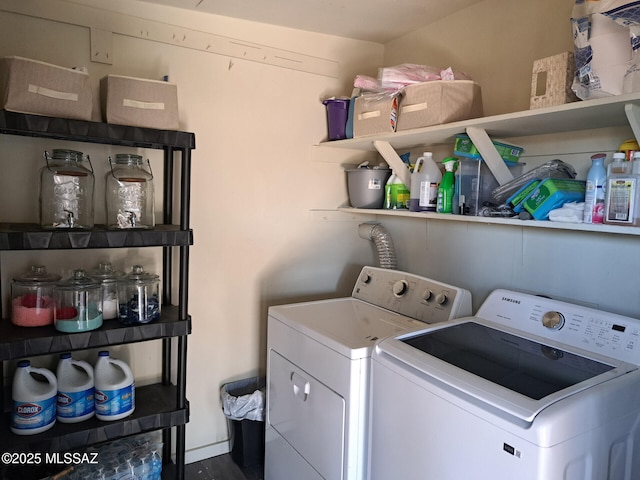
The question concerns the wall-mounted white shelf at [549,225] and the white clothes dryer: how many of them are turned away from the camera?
0

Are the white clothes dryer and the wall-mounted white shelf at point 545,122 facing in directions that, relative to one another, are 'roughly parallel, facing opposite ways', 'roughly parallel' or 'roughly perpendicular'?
roughly parallel

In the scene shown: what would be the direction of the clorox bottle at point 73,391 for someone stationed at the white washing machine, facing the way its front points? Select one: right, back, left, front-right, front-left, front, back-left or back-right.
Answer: front-right

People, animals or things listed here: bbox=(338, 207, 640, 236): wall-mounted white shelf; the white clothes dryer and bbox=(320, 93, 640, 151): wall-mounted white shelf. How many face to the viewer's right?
0

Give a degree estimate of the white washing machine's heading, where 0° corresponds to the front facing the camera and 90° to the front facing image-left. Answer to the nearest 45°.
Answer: approximately 45°

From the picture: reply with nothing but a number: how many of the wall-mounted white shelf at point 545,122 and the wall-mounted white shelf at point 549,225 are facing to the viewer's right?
0

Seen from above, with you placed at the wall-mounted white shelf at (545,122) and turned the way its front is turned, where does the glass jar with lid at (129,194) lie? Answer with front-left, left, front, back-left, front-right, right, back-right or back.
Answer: front-right

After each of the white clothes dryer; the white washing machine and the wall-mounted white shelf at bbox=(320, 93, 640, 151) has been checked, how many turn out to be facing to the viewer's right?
0

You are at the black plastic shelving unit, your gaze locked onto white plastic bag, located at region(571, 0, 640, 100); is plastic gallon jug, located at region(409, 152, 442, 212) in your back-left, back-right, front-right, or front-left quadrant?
front-left

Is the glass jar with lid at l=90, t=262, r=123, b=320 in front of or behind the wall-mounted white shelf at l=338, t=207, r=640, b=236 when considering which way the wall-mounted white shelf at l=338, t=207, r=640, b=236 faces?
in front

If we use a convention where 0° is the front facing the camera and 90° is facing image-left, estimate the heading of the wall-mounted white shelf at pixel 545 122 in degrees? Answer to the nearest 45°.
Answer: approximately 45°

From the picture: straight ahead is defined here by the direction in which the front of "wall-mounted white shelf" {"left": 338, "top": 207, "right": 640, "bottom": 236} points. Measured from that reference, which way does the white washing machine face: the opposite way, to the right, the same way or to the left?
the same way

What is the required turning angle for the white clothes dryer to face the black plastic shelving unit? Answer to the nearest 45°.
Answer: approximately 45° to its right

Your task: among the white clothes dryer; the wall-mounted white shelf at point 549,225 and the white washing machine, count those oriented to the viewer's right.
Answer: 0

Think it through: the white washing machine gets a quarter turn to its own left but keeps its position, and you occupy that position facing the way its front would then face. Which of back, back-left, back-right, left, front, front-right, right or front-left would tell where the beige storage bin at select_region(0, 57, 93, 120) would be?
back-right

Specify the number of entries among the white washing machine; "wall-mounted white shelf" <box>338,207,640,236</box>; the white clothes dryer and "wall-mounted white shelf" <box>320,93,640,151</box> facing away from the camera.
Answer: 0

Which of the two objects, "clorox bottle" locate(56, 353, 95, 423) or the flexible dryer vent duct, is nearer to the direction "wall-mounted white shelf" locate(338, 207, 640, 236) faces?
the clorox bottle

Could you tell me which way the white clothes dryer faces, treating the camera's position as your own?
facing the viewer and to the left of the viewer

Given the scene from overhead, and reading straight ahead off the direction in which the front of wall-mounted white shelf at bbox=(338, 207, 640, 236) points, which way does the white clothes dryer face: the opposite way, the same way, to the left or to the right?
the same way
